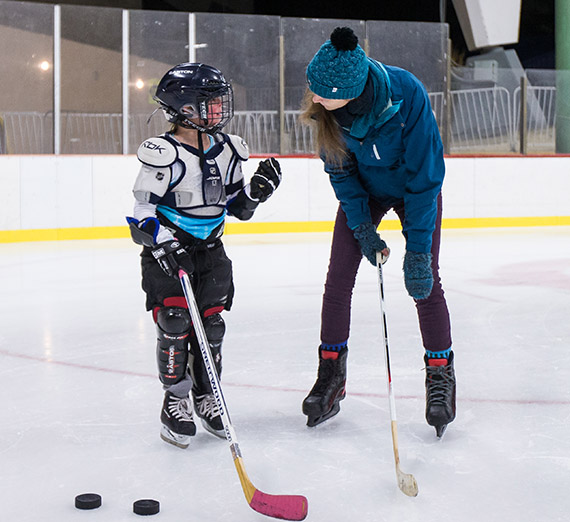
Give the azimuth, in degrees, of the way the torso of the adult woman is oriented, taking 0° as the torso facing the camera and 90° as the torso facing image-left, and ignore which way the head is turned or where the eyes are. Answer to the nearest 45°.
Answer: approximately 45°

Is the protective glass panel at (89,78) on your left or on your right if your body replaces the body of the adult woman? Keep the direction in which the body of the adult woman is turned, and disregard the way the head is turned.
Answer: on your right

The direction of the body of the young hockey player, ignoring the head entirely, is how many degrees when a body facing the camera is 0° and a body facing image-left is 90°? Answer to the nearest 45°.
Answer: approximately 315°

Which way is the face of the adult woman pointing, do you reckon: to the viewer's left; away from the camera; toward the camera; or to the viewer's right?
to the viewer's left

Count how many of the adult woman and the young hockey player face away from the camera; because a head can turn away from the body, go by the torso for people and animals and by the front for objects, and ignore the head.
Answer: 0

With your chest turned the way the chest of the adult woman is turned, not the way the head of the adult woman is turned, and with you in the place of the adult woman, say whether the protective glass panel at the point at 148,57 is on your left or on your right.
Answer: on your right

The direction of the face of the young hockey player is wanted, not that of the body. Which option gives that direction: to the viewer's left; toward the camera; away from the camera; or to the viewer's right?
to the viewer's right

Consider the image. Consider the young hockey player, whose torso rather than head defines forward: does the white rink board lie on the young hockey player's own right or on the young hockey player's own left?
on the young hockey player's own left

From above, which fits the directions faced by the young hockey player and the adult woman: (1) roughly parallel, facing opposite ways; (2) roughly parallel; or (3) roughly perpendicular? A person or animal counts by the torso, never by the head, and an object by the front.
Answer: roughly perpendicular

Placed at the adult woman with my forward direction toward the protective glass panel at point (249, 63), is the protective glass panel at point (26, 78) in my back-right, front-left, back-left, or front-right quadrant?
front-left
